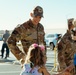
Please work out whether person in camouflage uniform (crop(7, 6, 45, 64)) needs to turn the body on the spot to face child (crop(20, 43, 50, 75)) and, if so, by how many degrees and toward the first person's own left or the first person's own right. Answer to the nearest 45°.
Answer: approximately 45° to the first person's own right

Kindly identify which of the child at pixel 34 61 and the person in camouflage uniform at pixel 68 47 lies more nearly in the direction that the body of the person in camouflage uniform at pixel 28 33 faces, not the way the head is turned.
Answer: the child

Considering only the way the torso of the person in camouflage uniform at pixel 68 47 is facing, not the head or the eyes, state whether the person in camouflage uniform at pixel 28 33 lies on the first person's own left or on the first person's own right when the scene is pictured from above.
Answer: on the first person's own right

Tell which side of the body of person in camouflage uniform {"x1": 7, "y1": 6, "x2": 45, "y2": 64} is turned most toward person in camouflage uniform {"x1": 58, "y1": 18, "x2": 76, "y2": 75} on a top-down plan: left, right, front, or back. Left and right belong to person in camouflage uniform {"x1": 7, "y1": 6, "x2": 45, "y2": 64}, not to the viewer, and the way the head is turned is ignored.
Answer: left

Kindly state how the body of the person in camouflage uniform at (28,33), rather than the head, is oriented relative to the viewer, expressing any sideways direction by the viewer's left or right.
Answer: facing the viewer and to the right of the viewer
